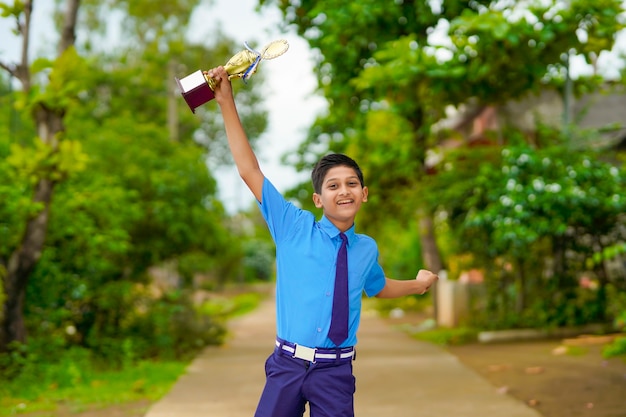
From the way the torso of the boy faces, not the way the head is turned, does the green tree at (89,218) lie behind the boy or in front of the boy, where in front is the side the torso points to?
behind

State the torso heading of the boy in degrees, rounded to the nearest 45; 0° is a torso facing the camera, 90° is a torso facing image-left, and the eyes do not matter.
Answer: approximately 0°

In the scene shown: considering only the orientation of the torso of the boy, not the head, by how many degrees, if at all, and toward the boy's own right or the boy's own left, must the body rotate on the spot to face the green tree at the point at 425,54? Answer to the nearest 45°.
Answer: approximately 180°
